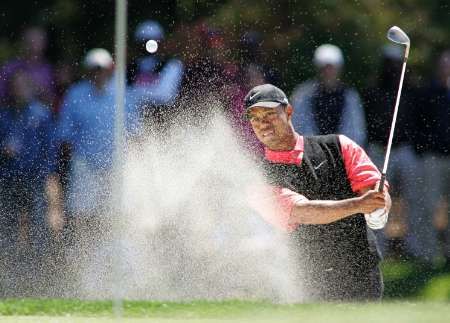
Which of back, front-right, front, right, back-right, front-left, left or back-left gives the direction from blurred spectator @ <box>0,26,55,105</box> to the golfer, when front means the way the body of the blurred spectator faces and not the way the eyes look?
front-left

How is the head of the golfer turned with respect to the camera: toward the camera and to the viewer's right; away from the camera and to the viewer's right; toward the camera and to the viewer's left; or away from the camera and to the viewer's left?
toward the camera and to the viewer's left

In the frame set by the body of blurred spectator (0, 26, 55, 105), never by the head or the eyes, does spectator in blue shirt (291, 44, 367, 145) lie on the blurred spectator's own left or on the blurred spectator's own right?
on the blurred spectator's own left

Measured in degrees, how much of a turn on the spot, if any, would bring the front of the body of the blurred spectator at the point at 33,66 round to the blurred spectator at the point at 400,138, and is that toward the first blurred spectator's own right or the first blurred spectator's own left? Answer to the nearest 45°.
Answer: approximately 90° to the first blurred spectator's own left

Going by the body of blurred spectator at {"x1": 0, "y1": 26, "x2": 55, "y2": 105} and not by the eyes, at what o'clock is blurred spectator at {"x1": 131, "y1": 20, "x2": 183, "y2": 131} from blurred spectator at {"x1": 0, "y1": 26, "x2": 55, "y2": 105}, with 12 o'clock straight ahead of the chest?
blurred spectator at {"x1": 131, "y1": 20, "x2": 183, "y2": 131} is roughly at 10 o'clock from blurred spectator at {"x1": 0, "y1": 26, "x2": 55, "y2": 105}.

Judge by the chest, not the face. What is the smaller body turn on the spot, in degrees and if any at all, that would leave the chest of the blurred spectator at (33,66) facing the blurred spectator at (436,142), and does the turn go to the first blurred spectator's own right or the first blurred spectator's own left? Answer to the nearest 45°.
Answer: approximately 90° to the first blurred spectator's own left

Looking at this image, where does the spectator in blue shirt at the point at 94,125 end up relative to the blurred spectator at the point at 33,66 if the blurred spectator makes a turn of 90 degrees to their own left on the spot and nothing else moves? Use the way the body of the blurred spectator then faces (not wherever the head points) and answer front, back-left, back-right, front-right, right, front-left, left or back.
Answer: front-right

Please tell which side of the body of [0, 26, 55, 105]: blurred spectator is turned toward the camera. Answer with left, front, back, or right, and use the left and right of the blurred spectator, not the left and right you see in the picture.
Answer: front
